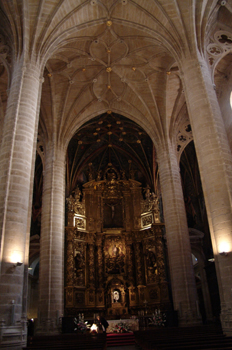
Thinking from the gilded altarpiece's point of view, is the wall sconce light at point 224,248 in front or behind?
in front

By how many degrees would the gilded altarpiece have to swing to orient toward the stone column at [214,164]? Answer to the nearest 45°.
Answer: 0° — it already faces it

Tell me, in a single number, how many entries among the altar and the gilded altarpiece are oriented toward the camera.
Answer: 2

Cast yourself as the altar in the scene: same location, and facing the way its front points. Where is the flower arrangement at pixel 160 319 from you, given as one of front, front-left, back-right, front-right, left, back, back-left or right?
front-left

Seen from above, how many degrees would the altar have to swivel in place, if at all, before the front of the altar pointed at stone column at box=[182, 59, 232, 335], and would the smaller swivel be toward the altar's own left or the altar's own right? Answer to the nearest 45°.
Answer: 0° — it already faces it

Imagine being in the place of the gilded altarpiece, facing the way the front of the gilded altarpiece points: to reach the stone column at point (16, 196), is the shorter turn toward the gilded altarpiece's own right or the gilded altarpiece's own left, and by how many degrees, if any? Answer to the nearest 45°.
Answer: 0° — it already faces it

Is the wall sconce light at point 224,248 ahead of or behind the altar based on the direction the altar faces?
ahead

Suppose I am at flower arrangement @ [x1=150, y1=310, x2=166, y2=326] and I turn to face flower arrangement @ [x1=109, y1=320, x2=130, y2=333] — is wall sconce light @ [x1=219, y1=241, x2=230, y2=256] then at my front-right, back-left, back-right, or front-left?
back-left

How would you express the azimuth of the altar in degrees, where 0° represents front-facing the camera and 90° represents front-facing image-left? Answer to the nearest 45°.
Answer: approximately 0°

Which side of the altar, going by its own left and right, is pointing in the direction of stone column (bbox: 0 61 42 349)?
front
